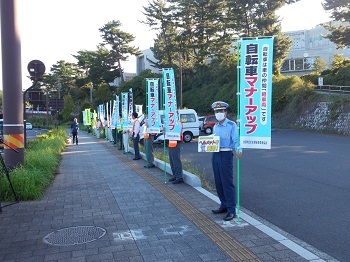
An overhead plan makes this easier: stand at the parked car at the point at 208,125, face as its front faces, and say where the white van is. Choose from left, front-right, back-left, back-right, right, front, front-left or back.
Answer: front-left

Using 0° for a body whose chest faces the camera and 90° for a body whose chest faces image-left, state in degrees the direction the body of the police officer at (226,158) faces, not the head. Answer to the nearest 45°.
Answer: approximately 45°

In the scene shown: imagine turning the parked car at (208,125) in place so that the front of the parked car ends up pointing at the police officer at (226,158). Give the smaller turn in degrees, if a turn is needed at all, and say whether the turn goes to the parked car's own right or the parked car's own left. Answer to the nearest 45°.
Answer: approximately 45° to the parked car's own left
